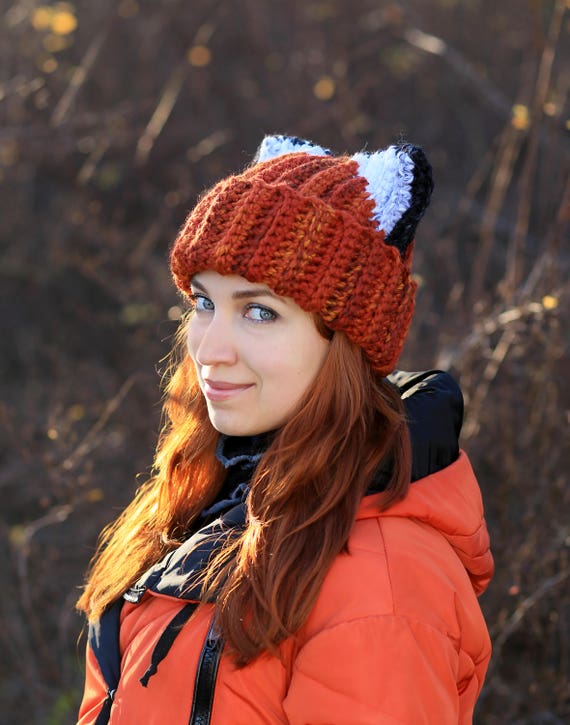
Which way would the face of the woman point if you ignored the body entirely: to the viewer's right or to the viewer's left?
to the viewer's left

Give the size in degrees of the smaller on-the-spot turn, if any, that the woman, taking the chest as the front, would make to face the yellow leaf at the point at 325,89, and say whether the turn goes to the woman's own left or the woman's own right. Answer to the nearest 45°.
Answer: approximately 135° to the woman's own right

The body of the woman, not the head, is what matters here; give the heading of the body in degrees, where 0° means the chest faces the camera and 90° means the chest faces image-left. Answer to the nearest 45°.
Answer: approximately 45°

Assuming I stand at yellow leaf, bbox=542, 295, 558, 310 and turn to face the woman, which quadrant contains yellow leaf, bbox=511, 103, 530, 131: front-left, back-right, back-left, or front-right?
back-right

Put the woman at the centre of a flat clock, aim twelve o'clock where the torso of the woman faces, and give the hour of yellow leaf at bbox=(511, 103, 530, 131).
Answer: The yellow leaf is roughly at 5 o'clock from the woman.

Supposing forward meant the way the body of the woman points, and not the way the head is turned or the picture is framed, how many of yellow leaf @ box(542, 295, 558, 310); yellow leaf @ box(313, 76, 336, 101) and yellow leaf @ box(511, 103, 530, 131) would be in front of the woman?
0

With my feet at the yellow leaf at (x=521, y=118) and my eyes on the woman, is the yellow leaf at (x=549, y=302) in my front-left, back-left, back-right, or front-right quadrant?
front-left

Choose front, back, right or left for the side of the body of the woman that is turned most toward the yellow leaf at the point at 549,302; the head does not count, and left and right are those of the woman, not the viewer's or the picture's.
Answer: back
